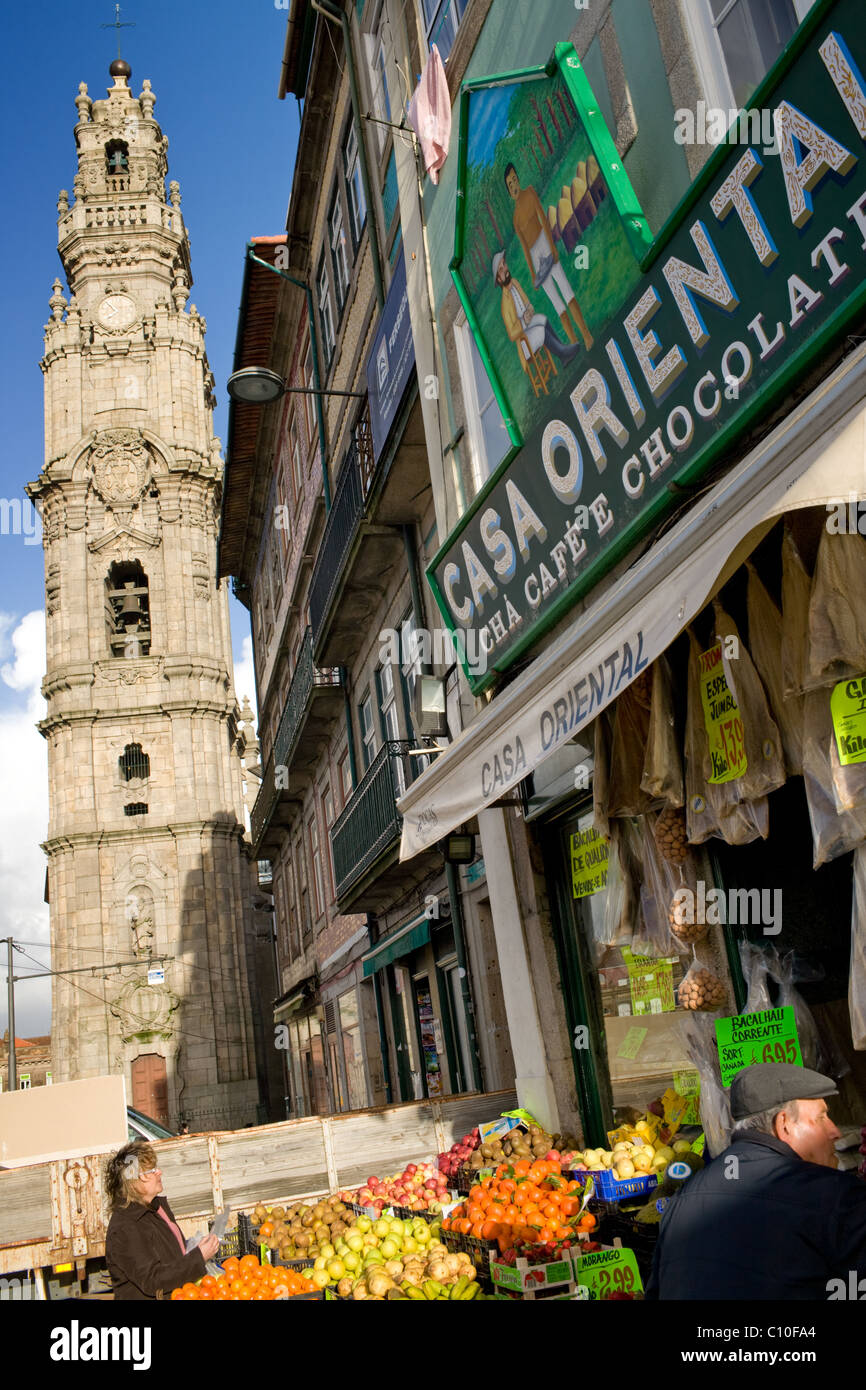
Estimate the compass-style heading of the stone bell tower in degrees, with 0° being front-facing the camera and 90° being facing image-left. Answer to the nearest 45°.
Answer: approximately 0°

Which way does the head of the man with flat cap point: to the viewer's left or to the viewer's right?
to the viewer's right

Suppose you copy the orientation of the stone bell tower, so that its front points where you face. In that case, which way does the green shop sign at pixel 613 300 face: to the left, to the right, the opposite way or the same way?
to the right

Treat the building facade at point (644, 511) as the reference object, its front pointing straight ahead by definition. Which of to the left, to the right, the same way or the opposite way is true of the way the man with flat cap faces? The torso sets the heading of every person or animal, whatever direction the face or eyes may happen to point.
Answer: the opposite way

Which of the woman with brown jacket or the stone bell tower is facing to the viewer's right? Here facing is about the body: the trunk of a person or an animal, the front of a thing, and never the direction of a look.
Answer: the woman with brown jacket

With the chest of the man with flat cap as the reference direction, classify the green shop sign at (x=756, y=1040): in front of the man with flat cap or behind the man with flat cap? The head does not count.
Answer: in front

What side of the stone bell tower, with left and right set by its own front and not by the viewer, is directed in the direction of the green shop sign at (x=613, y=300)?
front

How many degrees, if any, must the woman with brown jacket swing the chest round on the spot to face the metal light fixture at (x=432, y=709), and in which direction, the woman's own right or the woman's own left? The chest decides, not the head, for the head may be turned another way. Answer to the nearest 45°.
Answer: approximately 45° to the woman's own left

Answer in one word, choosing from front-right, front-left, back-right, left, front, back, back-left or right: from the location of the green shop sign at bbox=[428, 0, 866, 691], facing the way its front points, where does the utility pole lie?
right
